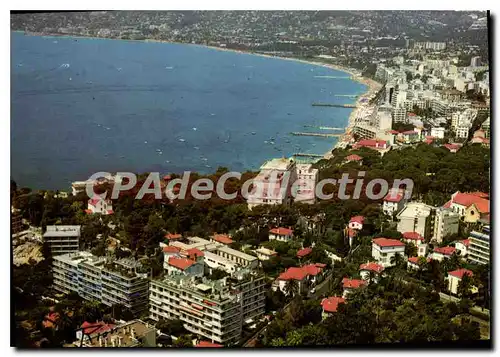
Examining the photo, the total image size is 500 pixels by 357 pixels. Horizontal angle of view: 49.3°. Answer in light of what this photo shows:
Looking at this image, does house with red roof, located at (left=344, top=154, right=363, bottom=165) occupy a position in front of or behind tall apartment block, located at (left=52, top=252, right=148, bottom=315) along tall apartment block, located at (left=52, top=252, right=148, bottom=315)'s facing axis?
behind

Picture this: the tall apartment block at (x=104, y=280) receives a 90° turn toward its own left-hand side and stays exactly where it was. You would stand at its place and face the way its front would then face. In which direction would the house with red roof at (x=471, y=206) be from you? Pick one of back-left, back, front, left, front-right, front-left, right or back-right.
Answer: front-left

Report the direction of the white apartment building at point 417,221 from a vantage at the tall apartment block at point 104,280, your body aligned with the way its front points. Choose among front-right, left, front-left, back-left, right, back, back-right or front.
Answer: back-left

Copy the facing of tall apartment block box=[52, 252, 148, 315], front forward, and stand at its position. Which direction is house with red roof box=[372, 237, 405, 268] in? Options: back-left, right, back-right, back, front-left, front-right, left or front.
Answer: back-left

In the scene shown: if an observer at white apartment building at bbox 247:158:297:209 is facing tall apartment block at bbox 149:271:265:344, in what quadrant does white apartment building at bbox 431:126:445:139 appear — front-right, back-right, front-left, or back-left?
back-left

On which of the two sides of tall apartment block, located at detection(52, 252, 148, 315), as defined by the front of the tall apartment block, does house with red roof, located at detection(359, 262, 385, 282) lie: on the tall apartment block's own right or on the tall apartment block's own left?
on the tall apartment block's own left

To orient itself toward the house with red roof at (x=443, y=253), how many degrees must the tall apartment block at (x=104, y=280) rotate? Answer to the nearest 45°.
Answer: approximately 135° to its left

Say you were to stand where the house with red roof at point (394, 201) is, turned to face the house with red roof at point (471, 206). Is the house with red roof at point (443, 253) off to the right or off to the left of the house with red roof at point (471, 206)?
right

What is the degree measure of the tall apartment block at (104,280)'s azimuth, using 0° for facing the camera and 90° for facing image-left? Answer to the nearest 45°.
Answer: approximately 45°

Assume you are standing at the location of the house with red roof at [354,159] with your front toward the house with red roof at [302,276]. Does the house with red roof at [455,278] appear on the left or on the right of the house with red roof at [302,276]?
left

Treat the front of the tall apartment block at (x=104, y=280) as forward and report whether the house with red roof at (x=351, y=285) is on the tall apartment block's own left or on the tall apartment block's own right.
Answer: on the tall apartment block's own left
